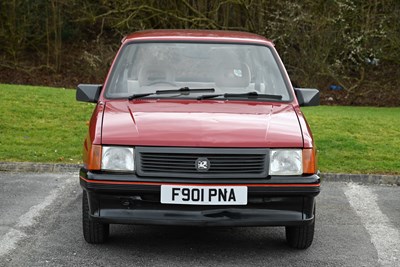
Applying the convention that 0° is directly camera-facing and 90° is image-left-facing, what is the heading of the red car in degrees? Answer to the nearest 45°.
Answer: approximately 0°
